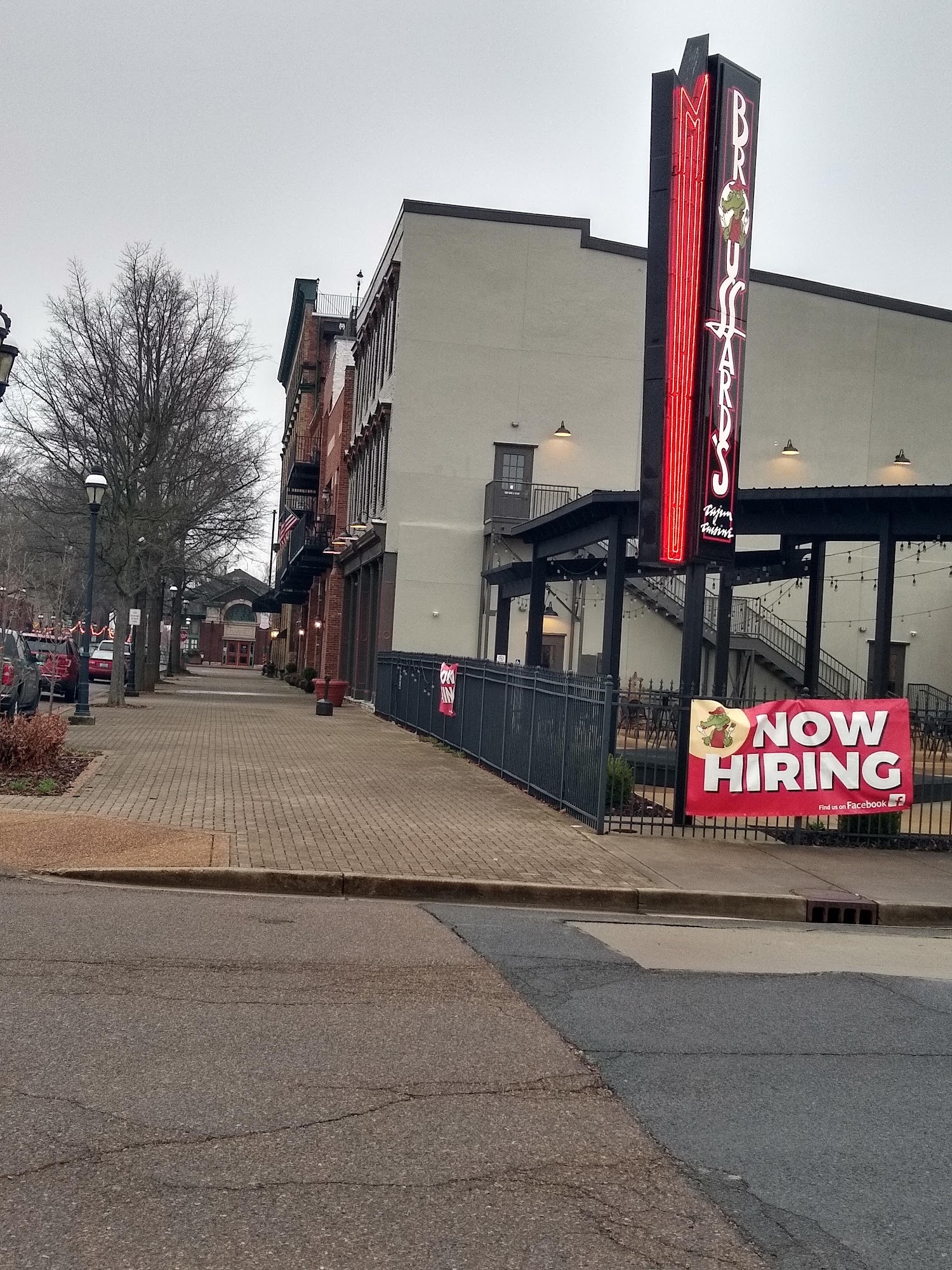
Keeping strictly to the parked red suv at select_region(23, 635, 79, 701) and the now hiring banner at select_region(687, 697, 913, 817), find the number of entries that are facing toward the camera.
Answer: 1

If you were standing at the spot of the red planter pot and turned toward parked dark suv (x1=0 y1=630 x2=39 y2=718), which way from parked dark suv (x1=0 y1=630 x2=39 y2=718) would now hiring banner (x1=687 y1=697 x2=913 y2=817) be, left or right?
left

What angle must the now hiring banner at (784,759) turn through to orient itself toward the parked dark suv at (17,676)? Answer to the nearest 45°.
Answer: approximately 135° to its right

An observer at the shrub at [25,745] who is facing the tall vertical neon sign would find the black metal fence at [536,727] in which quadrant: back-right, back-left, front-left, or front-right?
front-left

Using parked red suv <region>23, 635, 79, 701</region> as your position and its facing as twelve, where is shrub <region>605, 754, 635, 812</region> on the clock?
The shrub is roughly at 4 o'clock from the parked red suv.

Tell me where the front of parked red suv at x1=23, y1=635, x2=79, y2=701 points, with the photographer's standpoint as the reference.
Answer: facing away from the viewer and to the right of the viewer

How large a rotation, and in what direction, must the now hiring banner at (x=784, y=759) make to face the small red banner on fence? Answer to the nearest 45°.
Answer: approximately 135° to its right

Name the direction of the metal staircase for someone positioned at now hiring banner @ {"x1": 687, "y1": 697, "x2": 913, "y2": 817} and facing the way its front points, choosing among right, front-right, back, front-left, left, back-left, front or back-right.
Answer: back

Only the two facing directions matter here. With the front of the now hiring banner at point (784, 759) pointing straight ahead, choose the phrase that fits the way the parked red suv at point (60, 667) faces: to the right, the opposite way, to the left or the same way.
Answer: the opposite way

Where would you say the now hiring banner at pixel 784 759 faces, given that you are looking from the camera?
facing the viewer

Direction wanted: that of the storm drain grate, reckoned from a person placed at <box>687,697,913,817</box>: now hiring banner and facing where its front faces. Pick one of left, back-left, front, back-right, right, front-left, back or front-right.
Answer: front
